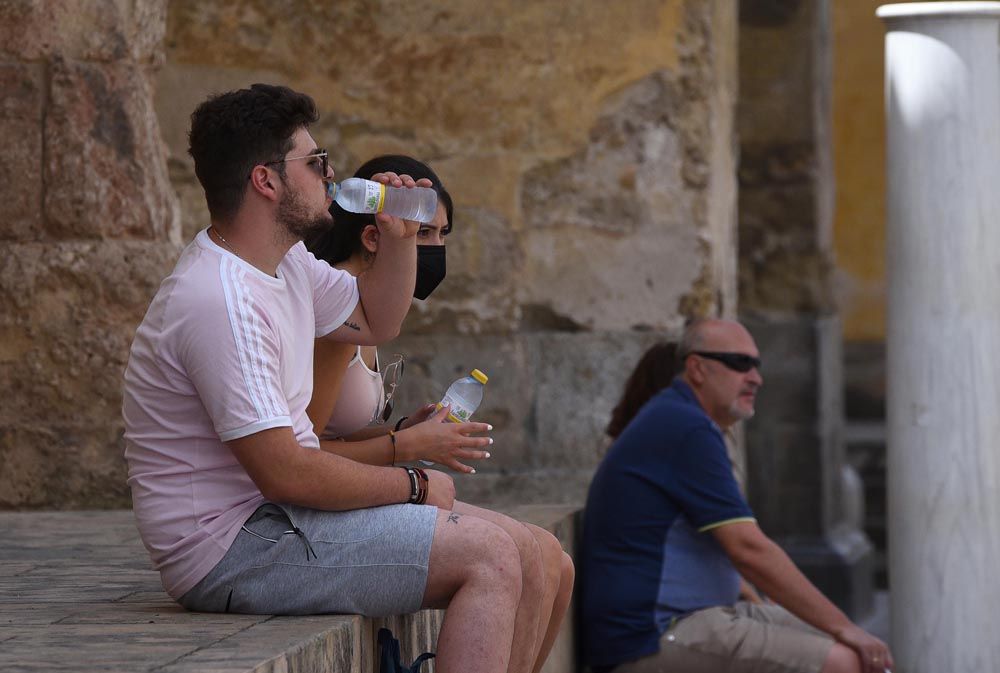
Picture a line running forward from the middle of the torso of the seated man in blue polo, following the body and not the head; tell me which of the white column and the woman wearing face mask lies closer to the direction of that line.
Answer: the white column

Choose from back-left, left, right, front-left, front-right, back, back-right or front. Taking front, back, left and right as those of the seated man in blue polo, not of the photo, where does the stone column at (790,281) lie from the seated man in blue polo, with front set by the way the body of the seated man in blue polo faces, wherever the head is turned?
left

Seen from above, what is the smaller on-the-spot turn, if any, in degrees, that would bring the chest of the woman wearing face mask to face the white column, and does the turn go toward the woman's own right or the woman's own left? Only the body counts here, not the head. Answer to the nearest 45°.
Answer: approximately 45° to the woman's own left

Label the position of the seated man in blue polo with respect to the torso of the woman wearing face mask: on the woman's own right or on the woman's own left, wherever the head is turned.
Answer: on the woman's own left

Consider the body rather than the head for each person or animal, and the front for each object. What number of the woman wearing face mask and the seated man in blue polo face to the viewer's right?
2

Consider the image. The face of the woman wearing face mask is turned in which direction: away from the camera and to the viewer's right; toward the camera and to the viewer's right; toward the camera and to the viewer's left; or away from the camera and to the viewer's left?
toward the camera and to the viewer's right

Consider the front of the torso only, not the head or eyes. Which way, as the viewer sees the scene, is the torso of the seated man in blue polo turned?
to the viewer's right

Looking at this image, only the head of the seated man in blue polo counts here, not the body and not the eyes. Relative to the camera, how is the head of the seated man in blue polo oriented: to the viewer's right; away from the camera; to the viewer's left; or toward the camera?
to the viewer's right

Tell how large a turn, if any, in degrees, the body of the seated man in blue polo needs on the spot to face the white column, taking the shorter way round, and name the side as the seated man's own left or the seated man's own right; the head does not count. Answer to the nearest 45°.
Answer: approximately 45° to the seated man's own left

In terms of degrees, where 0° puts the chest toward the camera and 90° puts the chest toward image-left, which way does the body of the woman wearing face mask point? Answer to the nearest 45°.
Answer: approximately 270°
